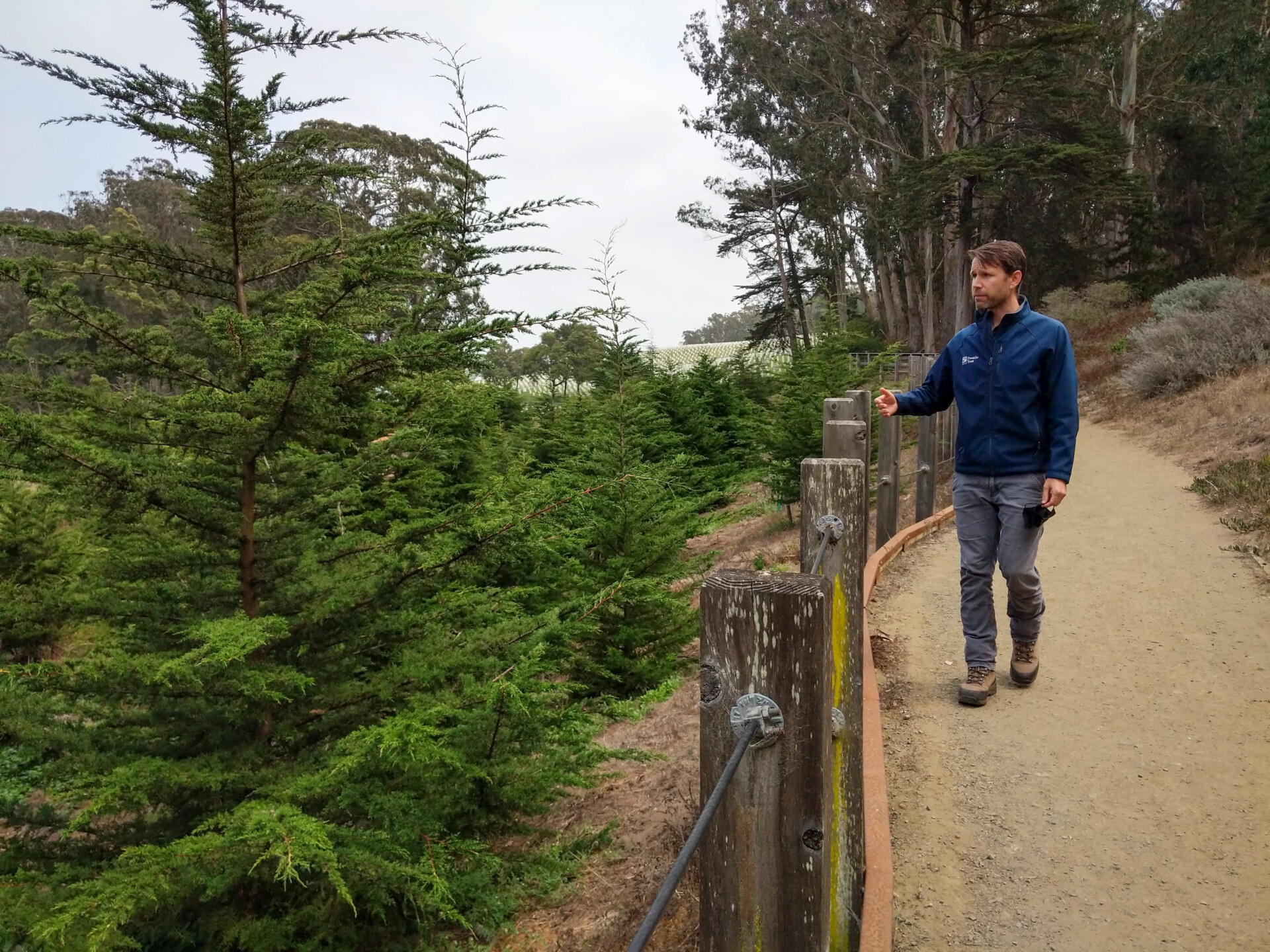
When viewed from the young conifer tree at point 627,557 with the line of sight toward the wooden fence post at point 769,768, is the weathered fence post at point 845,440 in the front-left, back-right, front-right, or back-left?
front-left

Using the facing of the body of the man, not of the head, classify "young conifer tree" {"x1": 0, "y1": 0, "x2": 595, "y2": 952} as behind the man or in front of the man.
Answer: in front

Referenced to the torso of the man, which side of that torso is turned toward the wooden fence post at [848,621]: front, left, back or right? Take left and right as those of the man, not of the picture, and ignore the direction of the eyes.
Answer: front

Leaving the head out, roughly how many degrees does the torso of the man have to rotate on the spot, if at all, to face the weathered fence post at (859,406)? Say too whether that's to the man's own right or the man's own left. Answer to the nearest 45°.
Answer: approximately 90° to the man's own right

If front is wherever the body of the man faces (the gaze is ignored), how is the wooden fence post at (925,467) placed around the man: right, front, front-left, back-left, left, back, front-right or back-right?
back-right

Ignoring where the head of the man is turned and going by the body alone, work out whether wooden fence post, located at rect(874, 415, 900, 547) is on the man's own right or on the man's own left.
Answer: on the man's own right

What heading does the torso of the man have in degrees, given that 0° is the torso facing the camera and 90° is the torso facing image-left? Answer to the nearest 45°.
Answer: approximately 45°

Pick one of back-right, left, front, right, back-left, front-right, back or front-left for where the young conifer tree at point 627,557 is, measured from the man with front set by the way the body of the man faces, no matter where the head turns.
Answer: right

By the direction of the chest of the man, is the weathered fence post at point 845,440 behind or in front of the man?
in front
